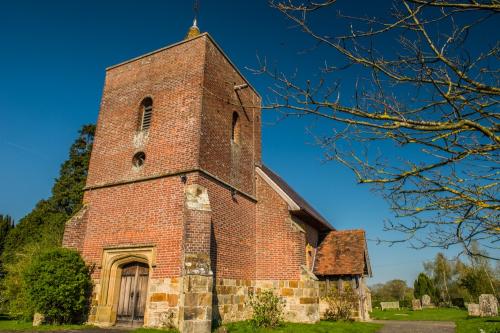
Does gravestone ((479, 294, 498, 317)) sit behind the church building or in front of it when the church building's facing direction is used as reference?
behind

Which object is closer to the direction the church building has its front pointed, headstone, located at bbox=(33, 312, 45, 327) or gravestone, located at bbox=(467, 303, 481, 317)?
the headstone

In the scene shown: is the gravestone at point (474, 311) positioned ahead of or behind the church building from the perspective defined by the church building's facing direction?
behind

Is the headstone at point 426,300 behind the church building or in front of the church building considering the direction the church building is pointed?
behind

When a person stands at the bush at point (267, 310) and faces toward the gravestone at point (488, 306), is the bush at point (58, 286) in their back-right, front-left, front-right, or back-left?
back-left

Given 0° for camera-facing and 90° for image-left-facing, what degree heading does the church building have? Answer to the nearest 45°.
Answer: approximately 45°
